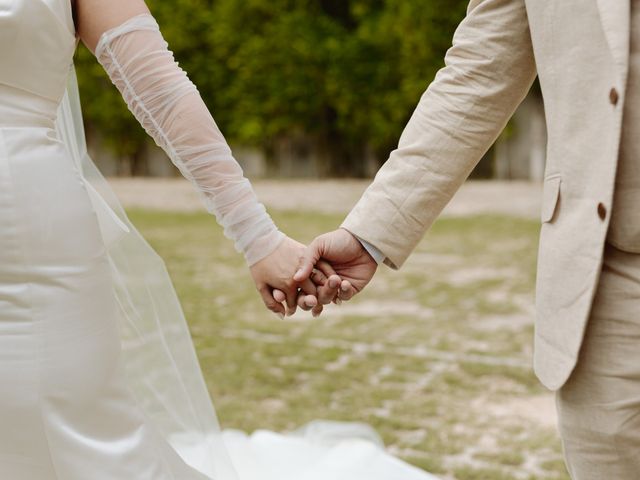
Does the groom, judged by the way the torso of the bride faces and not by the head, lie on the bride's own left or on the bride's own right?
on the bride's own left

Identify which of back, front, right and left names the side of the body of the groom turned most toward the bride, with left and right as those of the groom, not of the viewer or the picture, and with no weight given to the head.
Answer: right

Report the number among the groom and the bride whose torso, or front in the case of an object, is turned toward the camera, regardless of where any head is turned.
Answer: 2

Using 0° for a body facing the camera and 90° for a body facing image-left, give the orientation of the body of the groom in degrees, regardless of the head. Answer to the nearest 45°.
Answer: approximately 0°
